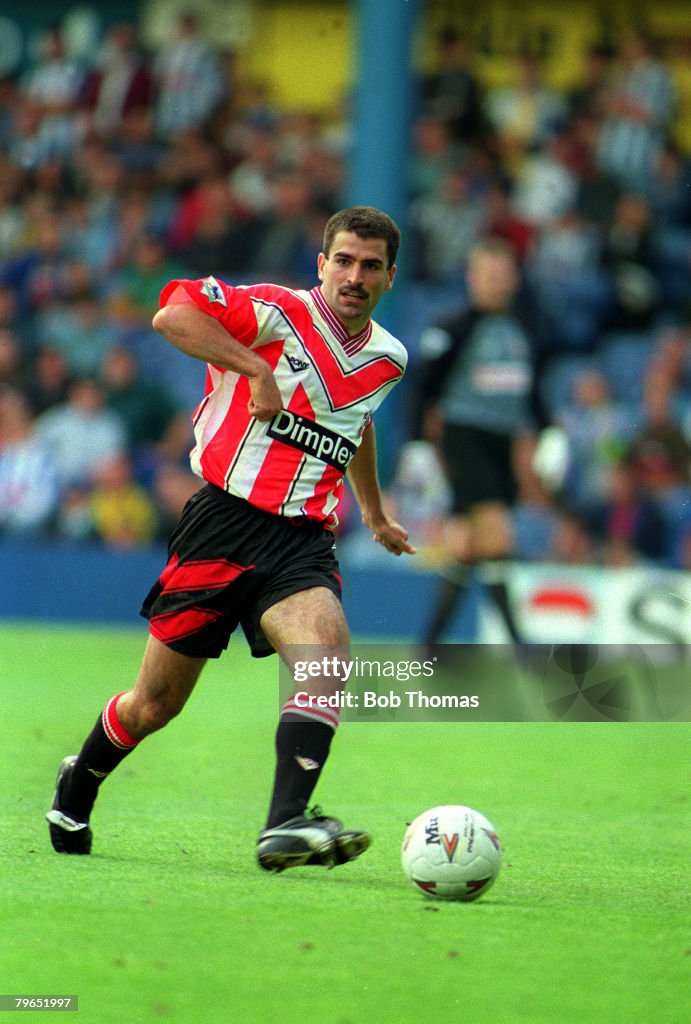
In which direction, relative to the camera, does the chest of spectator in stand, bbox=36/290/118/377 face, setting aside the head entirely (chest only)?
toward the camera

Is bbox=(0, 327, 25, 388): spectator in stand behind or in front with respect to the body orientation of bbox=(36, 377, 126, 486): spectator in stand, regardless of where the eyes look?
behind

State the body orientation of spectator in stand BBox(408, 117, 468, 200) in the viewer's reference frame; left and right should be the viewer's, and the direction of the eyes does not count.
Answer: facing the viewer

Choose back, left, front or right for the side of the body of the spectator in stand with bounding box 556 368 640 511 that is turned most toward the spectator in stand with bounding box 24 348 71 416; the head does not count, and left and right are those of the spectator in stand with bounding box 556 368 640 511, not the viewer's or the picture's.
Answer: right

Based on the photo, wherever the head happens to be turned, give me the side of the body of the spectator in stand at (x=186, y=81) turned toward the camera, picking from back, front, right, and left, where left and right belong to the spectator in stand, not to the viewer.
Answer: front

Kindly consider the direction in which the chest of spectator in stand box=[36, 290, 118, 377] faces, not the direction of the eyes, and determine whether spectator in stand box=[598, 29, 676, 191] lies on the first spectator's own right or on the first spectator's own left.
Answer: on the first spectator's own left

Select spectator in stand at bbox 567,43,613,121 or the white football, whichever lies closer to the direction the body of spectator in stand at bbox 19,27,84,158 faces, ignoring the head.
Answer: the white football

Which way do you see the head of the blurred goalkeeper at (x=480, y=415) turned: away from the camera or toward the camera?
toward the camera

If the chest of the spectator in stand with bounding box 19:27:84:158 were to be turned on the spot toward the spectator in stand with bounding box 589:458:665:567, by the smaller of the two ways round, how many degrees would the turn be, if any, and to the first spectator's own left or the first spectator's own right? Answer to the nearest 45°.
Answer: approximately 45° to the first spectator's own left

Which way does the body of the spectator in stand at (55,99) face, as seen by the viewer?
toward the camera

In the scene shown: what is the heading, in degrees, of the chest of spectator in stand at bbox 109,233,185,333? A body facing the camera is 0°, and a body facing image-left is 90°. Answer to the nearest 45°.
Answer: approximately 0°
